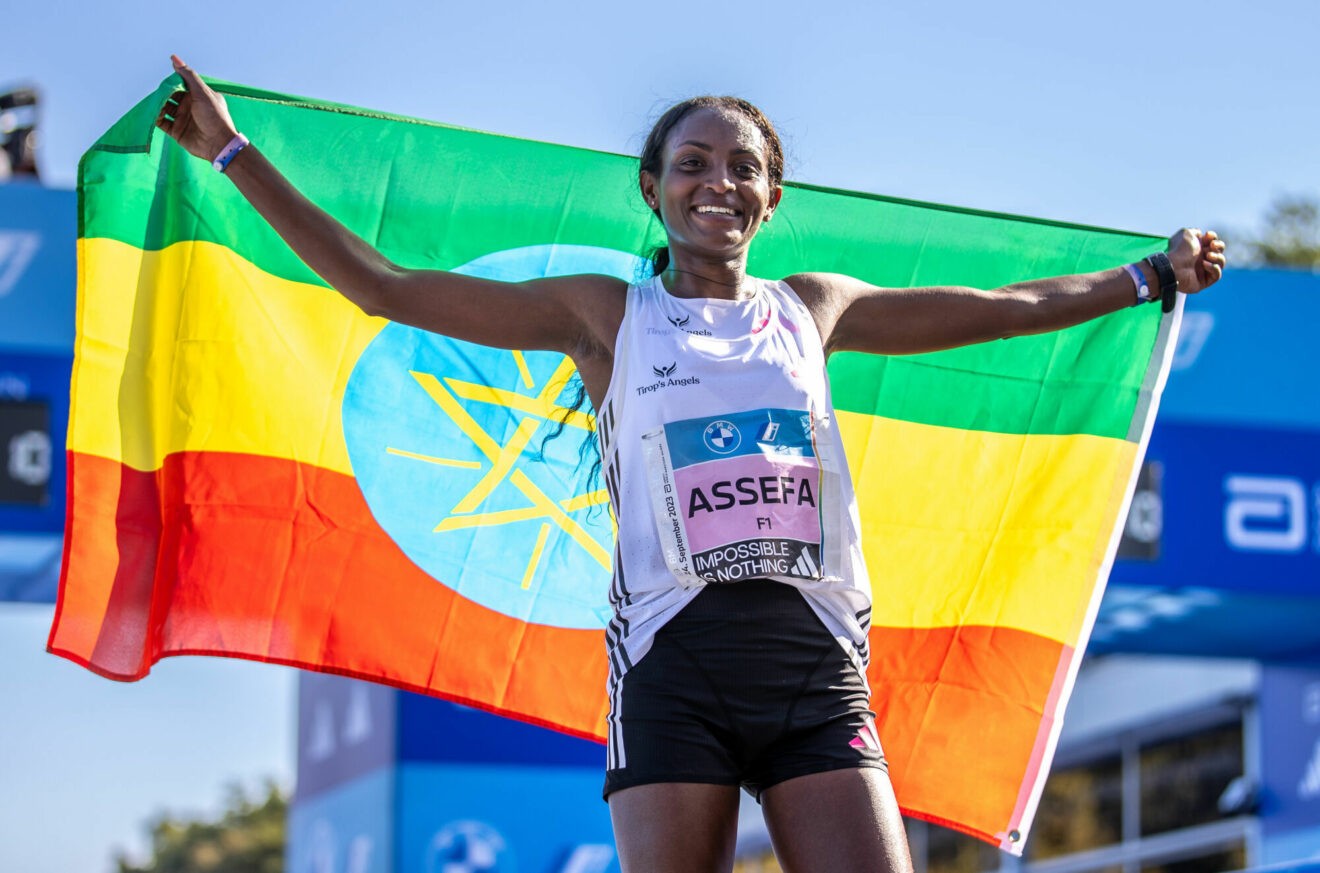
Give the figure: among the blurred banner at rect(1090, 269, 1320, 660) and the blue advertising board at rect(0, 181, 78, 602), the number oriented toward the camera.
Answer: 2

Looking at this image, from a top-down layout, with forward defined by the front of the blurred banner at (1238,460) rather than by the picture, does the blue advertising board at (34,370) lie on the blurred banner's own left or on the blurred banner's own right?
on the blurred banner's own right

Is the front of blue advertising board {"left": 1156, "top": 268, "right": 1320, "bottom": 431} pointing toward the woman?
yes

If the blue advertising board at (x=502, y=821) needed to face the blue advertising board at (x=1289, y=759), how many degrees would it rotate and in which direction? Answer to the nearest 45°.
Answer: approximately 90° to its left

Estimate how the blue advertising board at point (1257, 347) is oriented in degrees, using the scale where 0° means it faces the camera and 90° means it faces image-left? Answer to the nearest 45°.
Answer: approximately 0°

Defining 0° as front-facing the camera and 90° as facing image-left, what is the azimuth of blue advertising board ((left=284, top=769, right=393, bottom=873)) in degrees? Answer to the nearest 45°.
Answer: approximately 45°

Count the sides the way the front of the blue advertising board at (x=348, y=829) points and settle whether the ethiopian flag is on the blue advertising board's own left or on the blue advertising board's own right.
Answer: on the blue advertising board's own left
